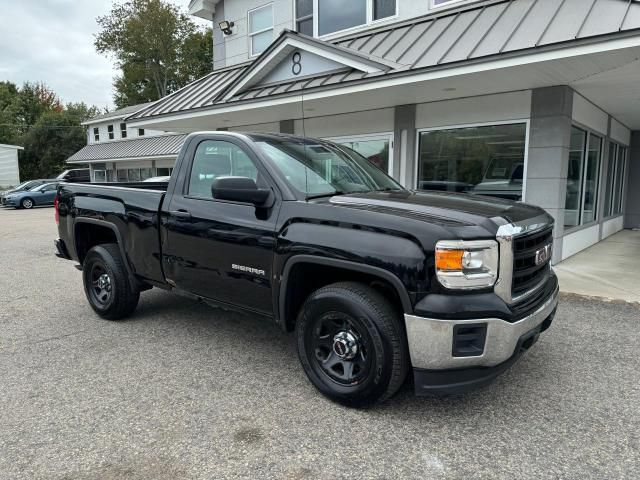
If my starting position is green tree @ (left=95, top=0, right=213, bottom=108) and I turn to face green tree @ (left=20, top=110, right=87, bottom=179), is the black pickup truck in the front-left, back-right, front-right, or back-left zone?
back-left

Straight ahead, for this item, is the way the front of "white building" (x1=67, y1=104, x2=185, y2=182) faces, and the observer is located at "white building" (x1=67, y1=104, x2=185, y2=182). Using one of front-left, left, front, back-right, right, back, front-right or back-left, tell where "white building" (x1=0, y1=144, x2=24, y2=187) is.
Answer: right

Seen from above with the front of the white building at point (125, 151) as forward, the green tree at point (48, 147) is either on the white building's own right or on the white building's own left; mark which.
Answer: on the white building's own right

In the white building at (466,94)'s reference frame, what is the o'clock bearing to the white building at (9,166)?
the white building at (9,166) is roughly at 3 o'clock from the white building at (466,94).

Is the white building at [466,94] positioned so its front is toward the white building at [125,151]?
no

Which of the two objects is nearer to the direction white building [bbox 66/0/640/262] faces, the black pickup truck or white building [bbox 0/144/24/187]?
the black pickup truck

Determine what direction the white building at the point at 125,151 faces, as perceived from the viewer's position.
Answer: facing the viewer and to the left of the viewer

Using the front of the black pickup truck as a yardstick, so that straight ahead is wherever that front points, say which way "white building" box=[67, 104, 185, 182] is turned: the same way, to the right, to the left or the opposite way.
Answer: to the right

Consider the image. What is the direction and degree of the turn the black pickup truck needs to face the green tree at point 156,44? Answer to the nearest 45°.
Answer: approximately 135° to its left

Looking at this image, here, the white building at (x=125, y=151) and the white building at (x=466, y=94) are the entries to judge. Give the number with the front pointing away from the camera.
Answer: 0

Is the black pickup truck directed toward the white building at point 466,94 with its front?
no

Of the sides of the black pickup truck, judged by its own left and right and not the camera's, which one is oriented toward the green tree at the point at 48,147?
back

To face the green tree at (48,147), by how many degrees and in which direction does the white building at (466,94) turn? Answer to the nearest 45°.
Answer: approximately 90° to its right

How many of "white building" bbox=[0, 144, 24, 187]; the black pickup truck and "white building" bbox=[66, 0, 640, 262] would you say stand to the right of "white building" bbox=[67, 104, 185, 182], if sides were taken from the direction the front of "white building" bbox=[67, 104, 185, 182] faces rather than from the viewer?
1

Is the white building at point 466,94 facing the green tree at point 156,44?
no

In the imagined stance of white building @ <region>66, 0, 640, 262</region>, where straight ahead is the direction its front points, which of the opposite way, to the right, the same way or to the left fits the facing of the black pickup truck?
to the left

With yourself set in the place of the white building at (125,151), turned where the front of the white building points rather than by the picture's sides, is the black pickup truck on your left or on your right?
on your left

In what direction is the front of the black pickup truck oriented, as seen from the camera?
facing the viewer and to the right of the viewer
